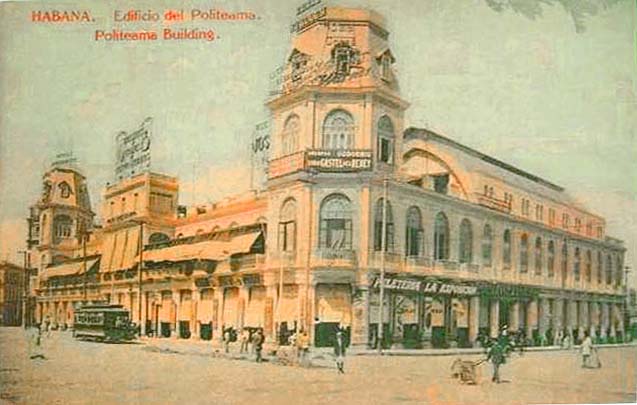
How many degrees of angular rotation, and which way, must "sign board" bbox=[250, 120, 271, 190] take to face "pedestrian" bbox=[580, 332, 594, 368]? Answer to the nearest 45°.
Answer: approximately 135° to its left

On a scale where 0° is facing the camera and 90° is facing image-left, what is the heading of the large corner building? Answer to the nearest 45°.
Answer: approximately 45°

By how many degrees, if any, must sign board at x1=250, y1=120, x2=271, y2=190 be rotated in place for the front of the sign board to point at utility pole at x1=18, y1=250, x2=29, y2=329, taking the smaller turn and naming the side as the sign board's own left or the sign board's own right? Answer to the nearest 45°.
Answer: approximately 45° to the sign board's own right

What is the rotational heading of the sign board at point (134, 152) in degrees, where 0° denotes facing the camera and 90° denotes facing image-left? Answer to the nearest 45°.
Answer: approximately 45°
